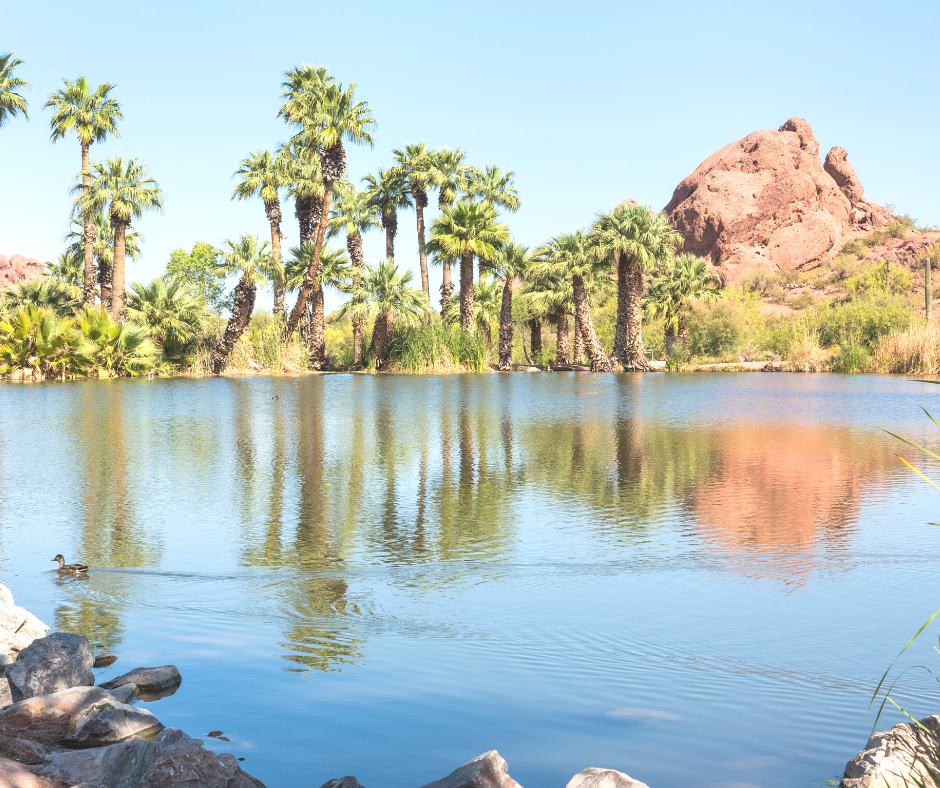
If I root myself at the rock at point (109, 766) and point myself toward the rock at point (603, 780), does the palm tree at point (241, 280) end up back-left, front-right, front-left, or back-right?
back-left

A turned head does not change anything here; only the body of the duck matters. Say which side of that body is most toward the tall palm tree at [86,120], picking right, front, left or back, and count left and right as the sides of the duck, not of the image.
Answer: right

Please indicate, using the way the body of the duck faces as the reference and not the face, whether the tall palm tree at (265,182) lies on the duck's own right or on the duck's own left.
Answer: on the duck's own right

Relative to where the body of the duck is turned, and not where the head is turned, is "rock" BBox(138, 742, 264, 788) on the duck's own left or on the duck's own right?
on the duck's own left

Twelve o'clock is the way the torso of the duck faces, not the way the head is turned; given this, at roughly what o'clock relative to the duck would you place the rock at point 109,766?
The rock is roughly at 9 o'clock from the duck.

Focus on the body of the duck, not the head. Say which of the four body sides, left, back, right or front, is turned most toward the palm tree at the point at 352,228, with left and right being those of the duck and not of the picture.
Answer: right

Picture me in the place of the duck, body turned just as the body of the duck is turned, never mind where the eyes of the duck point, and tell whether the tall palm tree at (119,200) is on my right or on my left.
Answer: on my right

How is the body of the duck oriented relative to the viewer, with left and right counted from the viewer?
facing to the left of the viewer

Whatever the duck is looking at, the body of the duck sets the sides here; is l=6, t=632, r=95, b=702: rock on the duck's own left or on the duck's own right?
on the duck's own left

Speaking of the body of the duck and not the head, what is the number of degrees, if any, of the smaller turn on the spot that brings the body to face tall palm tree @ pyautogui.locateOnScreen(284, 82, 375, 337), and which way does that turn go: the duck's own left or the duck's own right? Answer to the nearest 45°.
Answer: approximately 90° to the duck's own right
